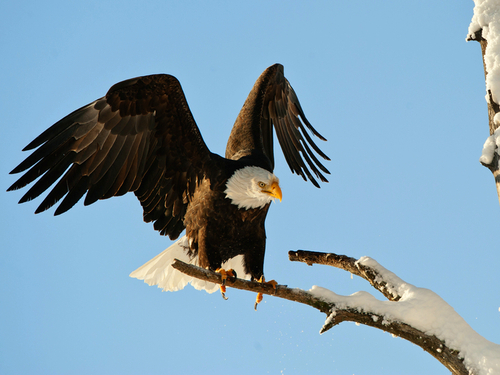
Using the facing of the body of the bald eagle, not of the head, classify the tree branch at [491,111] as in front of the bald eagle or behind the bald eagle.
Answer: in front

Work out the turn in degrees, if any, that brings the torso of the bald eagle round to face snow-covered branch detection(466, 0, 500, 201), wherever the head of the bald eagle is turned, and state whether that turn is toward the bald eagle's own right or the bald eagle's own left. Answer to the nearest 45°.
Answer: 0° — it already faces it

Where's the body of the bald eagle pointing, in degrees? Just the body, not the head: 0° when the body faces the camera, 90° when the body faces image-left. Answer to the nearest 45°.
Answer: approximately 315°
